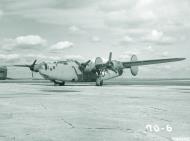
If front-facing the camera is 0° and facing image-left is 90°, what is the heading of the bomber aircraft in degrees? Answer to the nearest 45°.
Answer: approximately 45°
